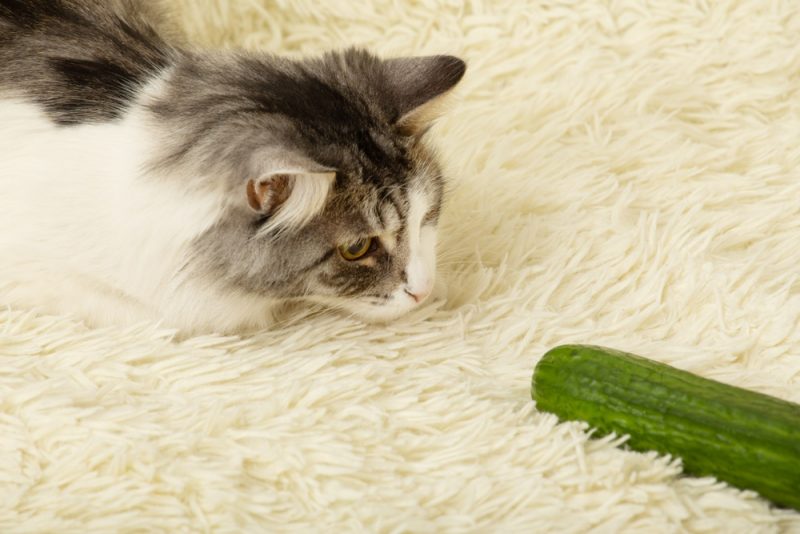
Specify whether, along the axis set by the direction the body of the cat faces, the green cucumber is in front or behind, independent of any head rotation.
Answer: in front

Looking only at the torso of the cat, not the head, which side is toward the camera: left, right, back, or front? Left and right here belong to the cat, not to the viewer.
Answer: right
